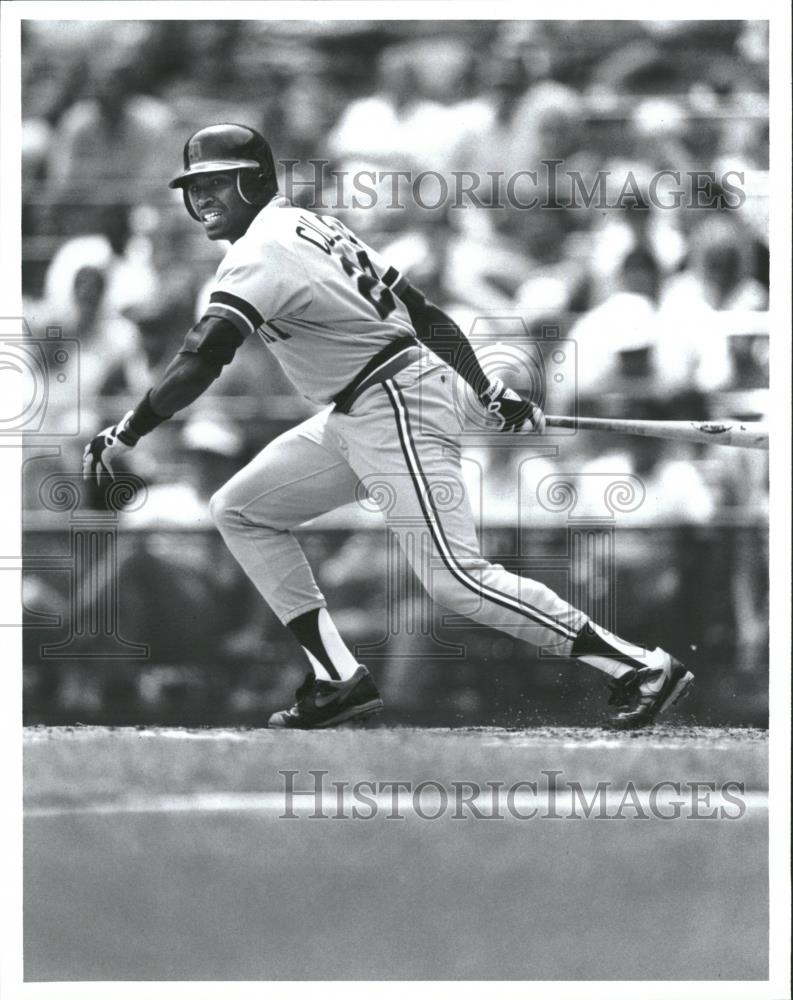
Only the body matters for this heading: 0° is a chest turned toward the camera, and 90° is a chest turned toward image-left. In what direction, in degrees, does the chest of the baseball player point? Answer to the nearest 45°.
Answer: approximately 90°

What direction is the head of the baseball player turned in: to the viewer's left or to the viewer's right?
to the viewer's left
